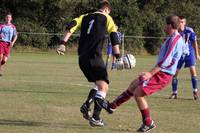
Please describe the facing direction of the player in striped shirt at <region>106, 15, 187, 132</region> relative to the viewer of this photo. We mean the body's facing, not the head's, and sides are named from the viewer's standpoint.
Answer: facing to the left of the viewer

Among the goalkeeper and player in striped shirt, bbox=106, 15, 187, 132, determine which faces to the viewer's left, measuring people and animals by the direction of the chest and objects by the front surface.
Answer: the player in striped shirt

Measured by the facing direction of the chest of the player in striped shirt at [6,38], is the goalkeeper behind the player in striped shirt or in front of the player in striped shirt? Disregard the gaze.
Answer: in front

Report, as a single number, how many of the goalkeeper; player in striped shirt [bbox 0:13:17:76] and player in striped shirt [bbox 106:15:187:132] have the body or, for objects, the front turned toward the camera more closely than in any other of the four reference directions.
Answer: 1

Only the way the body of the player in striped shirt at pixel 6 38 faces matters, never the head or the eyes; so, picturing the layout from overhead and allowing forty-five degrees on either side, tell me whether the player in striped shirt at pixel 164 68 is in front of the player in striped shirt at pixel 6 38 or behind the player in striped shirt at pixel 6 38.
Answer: in front

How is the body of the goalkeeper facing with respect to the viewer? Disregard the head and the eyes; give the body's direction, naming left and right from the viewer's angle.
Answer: facing away from the viewer and to the right of the viewer

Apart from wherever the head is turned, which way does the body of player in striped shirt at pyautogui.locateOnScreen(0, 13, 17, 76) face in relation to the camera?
toward the camera

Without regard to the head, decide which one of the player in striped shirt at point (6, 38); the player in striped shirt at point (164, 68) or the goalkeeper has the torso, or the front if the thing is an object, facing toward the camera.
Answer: the player in striped shirt at point (6, 38)

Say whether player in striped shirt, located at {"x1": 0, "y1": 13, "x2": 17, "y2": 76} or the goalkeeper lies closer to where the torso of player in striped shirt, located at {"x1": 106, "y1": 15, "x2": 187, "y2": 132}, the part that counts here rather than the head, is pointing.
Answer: the goalkeeper

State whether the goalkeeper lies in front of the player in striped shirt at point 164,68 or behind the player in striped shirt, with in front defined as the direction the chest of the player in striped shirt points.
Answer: in front

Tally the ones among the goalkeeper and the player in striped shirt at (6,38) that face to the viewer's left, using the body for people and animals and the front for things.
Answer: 0
